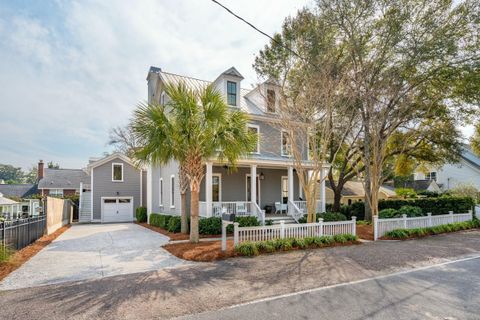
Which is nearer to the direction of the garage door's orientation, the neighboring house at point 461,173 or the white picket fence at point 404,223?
the white picket fence

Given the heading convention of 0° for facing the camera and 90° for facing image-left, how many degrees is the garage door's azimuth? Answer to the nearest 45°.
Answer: approximately 0°

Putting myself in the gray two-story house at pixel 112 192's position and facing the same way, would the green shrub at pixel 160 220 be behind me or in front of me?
in front

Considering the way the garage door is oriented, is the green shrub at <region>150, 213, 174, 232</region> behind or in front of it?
in front

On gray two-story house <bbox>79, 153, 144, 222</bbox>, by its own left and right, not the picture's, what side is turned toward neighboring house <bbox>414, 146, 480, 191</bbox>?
left

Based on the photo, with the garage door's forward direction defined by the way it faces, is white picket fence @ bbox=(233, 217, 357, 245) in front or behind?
in front
